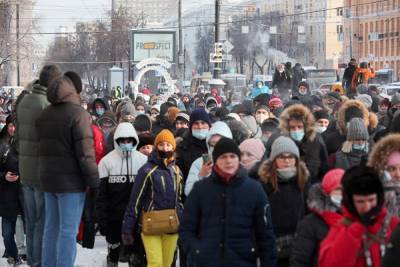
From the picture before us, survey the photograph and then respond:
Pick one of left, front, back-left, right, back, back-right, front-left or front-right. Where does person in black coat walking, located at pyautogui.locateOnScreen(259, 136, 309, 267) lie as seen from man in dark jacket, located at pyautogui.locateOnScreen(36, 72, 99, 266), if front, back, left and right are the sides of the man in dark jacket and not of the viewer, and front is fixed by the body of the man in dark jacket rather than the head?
right

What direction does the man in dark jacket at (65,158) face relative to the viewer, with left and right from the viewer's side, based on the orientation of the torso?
facing away from the viewer and to the right of the viewer

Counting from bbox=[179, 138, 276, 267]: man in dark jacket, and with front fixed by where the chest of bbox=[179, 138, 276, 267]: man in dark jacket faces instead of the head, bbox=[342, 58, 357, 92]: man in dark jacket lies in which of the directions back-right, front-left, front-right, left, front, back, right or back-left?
back

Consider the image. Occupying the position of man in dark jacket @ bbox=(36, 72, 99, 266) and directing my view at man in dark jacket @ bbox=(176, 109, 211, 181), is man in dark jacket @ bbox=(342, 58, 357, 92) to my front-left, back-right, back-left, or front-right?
front-left

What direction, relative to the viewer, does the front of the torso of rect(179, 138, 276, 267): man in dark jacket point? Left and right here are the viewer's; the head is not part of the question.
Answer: facing the viewer

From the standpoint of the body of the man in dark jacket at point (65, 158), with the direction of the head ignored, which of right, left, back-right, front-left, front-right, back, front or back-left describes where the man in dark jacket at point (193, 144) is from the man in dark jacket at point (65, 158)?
front

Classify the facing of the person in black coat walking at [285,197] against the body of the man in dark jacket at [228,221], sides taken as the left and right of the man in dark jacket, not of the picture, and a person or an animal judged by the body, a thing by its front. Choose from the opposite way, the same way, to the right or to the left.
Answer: the same way

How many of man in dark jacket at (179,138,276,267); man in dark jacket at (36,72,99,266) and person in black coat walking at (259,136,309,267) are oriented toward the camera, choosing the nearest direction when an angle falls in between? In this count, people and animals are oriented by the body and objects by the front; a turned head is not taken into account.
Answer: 2

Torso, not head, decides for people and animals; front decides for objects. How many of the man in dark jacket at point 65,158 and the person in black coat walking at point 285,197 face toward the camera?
1

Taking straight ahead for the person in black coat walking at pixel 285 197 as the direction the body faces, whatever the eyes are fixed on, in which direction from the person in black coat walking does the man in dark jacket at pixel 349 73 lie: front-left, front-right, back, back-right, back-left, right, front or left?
back

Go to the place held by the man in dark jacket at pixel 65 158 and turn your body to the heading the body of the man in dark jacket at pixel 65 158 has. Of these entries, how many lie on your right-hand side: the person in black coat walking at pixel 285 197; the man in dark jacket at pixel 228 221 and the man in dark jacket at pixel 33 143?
2

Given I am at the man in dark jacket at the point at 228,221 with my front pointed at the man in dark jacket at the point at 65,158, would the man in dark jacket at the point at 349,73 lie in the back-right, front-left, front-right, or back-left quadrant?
front-right

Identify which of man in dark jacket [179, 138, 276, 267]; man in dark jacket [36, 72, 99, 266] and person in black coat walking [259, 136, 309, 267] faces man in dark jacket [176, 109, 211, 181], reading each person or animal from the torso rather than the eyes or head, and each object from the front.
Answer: man in dark jacket [36, 72, 99, 266]

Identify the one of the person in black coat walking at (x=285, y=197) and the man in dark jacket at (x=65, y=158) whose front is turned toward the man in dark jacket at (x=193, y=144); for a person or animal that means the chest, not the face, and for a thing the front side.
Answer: the man in dark jacket at (x=65, y=158)

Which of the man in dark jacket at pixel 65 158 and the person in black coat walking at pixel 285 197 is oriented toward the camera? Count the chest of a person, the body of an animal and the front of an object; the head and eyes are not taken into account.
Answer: the person in black coat walking

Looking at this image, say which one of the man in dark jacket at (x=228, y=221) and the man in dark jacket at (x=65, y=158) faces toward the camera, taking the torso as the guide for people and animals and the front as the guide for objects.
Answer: the man in dark jacket at (x=228, y=221)

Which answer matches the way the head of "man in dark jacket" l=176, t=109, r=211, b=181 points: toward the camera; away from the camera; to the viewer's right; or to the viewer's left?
toward the camera

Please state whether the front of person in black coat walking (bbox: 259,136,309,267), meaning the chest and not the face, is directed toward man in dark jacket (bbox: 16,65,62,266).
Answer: no
